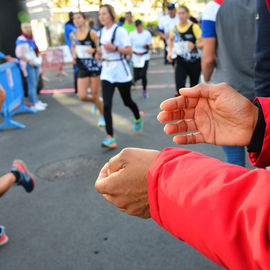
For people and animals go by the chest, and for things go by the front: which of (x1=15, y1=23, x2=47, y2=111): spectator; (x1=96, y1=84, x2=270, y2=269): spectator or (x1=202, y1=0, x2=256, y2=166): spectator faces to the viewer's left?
(x1=96, y1=84, x2=270, y2=269): spectator

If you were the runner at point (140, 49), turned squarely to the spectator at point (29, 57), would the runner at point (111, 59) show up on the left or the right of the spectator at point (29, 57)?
left

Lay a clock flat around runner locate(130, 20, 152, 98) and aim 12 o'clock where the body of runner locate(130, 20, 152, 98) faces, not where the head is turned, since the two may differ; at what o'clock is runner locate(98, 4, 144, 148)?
runner locate(98, 4, 144, 148) is roughly at 12 o'clock from runner locate(130, 20, 152, 98).

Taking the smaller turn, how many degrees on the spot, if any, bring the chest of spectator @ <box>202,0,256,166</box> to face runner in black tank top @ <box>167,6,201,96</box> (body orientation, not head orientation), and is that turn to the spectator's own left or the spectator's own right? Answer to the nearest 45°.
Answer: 0° — they already face them

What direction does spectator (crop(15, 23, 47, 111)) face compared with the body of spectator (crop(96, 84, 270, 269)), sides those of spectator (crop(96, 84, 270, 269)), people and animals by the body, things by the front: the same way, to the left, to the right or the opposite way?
the opposite way

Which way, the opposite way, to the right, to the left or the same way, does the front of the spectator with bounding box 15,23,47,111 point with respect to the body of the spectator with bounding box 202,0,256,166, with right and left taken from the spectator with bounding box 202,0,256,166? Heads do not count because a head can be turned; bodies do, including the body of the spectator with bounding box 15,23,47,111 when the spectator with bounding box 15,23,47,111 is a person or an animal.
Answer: to the right

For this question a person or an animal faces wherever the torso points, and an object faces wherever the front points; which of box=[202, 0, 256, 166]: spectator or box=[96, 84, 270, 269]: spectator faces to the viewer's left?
box=[96, 84, 270, 269]: spectator

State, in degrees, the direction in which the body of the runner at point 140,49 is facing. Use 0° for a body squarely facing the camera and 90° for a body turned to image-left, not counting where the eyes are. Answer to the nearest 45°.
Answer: approximately 0°

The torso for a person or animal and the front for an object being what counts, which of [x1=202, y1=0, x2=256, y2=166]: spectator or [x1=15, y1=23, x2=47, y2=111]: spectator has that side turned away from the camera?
[x1=202, y1=0, x2=256, y2=166]: spectator

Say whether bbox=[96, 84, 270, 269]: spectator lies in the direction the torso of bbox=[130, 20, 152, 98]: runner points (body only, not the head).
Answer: yes

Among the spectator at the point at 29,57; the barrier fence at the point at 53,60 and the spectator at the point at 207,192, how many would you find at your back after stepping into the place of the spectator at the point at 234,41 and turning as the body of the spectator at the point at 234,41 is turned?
1

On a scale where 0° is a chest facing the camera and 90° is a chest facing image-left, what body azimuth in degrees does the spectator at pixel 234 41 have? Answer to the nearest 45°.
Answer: approximately 180°

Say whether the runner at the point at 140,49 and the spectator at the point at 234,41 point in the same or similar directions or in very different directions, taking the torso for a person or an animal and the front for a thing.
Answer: very different directions
